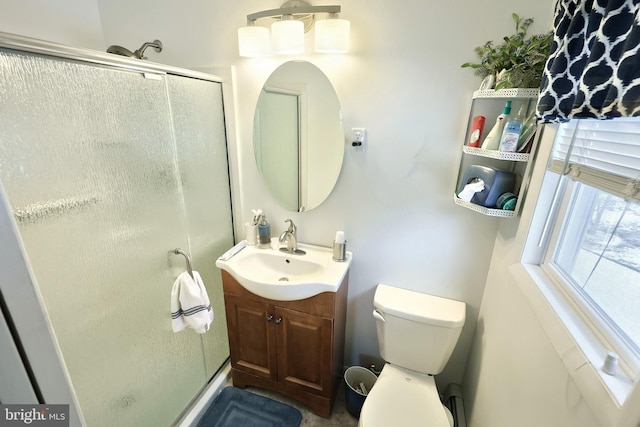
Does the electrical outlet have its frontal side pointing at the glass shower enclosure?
no

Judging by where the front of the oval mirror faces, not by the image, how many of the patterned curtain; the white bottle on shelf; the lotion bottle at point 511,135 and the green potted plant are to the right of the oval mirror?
0

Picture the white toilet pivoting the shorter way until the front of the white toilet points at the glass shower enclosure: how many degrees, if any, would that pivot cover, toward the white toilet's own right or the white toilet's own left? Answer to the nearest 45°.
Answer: approximately 45° to the white toilet's own right

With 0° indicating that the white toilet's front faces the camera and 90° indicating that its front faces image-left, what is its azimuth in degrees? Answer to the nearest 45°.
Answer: approximately 0°

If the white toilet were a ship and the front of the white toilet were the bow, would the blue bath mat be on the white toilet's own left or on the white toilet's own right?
on the white toilet's own right

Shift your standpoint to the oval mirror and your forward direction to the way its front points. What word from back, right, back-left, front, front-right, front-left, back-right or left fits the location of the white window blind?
front-left

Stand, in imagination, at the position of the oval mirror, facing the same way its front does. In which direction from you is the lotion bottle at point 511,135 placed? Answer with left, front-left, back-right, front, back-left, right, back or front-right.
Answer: front-left

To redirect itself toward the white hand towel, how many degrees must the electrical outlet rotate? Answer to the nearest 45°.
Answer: approximately 45° to its right

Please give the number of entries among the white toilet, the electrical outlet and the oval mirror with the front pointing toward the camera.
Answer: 3

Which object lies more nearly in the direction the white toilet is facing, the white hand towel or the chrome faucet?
the white hand towel

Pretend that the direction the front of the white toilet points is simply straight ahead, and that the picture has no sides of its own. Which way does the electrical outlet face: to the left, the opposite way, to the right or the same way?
the same way

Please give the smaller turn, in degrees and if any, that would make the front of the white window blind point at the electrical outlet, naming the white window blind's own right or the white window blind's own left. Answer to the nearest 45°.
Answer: approximately 45° to the white window blind's own right

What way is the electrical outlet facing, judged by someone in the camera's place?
facing the viewer

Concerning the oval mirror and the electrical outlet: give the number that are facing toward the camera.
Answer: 2

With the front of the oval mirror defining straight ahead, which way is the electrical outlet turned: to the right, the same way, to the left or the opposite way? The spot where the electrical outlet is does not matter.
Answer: the same way

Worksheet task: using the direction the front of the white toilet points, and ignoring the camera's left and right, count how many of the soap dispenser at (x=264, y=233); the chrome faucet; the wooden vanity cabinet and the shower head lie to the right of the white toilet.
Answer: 4

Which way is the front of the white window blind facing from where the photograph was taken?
facing the viewer and to the left of the viewer

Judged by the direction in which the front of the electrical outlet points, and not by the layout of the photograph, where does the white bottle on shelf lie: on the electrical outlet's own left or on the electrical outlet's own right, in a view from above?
on the electrical outlet's own left

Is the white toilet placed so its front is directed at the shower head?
no

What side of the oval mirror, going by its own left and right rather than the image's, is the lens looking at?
front
